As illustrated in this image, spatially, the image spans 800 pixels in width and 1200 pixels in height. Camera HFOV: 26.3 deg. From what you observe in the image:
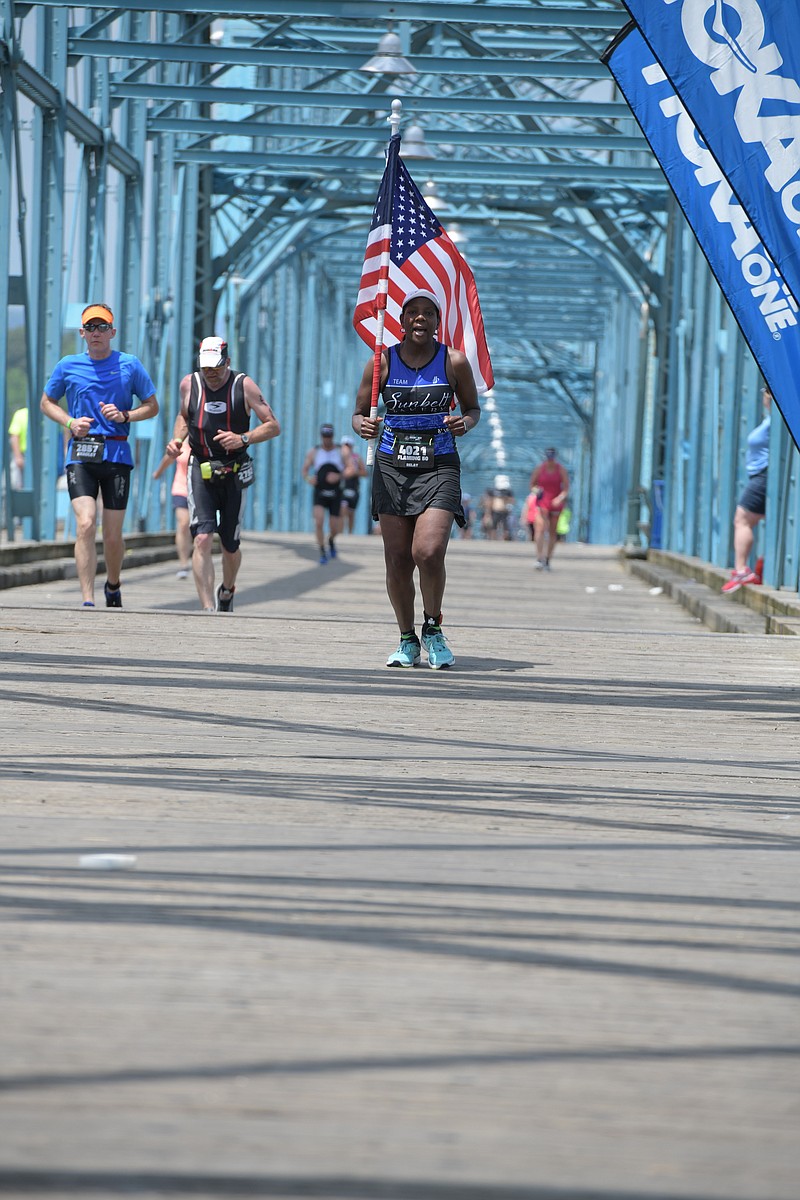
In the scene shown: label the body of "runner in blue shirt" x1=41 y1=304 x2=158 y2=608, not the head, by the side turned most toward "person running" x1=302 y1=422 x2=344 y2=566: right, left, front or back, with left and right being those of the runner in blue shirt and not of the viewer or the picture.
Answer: back

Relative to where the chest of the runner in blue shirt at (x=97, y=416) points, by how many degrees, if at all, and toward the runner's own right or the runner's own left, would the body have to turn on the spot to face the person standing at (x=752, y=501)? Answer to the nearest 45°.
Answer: approximately 135° to the runner's own left

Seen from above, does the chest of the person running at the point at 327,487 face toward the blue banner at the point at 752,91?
yes

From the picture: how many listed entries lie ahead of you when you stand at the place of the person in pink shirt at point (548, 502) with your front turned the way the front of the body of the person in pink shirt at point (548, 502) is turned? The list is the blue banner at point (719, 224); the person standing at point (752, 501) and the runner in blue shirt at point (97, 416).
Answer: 3

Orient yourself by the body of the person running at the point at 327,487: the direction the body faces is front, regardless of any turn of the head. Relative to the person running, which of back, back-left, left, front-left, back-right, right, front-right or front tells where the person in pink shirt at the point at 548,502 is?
left

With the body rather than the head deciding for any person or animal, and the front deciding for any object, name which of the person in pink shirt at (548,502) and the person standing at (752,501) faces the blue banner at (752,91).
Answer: the person in pink shirt

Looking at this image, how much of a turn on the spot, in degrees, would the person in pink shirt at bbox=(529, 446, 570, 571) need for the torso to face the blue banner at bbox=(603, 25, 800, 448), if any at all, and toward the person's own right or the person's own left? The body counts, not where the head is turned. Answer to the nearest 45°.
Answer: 0° — they already face it

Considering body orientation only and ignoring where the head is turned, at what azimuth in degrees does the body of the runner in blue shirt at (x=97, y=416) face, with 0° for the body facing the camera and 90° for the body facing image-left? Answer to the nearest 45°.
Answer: approximately 0°

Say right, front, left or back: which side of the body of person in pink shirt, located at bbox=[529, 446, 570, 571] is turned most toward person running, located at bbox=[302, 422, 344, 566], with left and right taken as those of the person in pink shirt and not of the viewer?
right

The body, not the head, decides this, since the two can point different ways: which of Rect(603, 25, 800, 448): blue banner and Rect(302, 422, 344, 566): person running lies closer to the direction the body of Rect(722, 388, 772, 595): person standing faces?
the person running

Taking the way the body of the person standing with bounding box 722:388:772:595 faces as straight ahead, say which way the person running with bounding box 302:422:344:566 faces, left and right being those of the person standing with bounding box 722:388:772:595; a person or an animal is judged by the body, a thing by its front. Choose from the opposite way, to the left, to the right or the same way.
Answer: to the left
